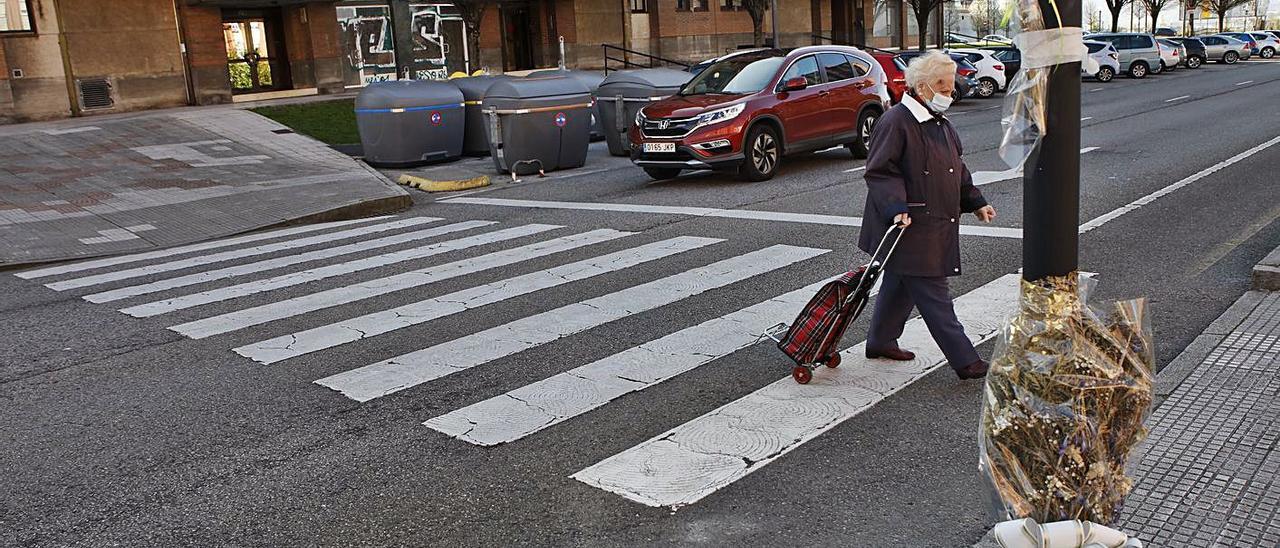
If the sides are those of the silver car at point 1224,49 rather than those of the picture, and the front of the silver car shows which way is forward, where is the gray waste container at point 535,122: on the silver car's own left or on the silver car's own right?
on the silver car's own left

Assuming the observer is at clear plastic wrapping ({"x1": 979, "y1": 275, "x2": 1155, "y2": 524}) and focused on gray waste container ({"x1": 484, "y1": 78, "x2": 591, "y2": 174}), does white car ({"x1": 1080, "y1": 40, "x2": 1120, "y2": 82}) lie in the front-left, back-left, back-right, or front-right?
front-right

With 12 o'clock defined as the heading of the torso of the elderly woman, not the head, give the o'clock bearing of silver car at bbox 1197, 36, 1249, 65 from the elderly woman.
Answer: The silver car is roughly at 8 o'clock from the elderly woman.

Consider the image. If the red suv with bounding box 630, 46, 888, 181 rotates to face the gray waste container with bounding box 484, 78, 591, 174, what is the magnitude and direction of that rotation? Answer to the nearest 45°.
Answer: approximately 90° to its right

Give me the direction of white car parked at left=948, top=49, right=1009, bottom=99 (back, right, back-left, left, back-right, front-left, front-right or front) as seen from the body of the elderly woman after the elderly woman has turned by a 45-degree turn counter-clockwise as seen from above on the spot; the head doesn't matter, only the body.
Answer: left

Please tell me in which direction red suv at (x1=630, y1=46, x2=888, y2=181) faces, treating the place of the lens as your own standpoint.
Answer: facing the viewer and to the left of the viewer

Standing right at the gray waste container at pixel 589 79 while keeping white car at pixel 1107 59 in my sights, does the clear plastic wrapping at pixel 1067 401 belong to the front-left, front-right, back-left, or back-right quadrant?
back-right

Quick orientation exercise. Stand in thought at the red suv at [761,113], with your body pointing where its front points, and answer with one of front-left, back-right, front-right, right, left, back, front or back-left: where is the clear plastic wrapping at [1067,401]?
front-left

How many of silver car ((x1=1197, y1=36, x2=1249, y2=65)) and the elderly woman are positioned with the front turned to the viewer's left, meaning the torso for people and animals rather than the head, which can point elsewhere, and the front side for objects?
1

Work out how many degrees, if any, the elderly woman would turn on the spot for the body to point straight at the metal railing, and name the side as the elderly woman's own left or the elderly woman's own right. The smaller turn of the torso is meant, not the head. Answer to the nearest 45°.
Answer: approximately 135° to the elderly woman's own left

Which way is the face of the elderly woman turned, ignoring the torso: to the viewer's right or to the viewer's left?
to the viewer's right

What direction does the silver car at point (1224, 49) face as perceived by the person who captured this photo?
facing to the left of the viewer

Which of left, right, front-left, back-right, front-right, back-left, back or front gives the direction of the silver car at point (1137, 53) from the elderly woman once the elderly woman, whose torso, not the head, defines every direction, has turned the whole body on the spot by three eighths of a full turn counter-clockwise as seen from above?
front

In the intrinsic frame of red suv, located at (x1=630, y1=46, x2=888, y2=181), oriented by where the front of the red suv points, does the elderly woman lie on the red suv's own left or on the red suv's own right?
on the red suv's own left

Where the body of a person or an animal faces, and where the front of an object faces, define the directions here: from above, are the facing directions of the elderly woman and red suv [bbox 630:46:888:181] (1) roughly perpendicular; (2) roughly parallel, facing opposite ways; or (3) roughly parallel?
roughly perpendicular

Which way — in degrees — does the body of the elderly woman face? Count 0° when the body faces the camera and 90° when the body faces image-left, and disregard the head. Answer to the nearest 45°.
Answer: approximately 315°
